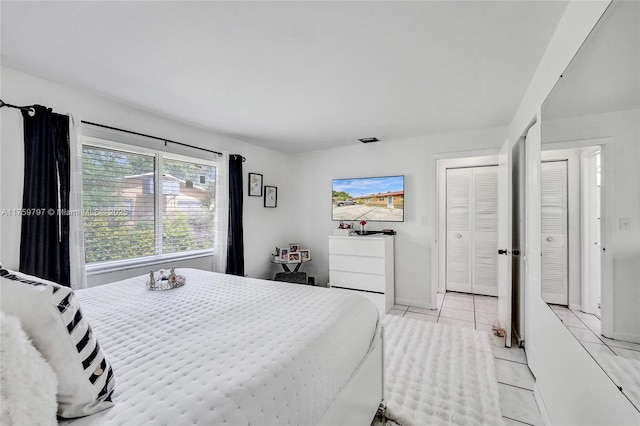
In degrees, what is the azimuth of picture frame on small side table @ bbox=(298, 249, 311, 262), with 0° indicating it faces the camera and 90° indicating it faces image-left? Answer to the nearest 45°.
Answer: approximately 0°

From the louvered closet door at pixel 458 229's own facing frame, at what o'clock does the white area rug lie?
The white area rug is roughly at 12 o'clock from the louvered closet door.

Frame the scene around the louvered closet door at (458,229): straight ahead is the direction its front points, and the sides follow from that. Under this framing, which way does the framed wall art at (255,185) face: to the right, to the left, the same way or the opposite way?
to the left

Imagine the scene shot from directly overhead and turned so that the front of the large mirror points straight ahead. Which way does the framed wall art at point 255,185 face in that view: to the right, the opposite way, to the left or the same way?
the opposite way

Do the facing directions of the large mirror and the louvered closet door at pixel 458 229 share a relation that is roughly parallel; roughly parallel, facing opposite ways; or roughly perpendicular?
roughly perpendicular

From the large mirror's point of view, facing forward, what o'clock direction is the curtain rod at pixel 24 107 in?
The curtain rod is roughly at 11 o'clock from the large mirror.

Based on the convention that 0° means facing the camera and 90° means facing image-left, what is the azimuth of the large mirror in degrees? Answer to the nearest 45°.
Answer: approximately 90°

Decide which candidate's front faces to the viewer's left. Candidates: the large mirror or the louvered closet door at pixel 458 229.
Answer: the large mirror

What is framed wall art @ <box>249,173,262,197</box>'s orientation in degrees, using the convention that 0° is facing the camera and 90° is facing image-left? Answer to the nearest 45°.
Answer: approximately 315°
